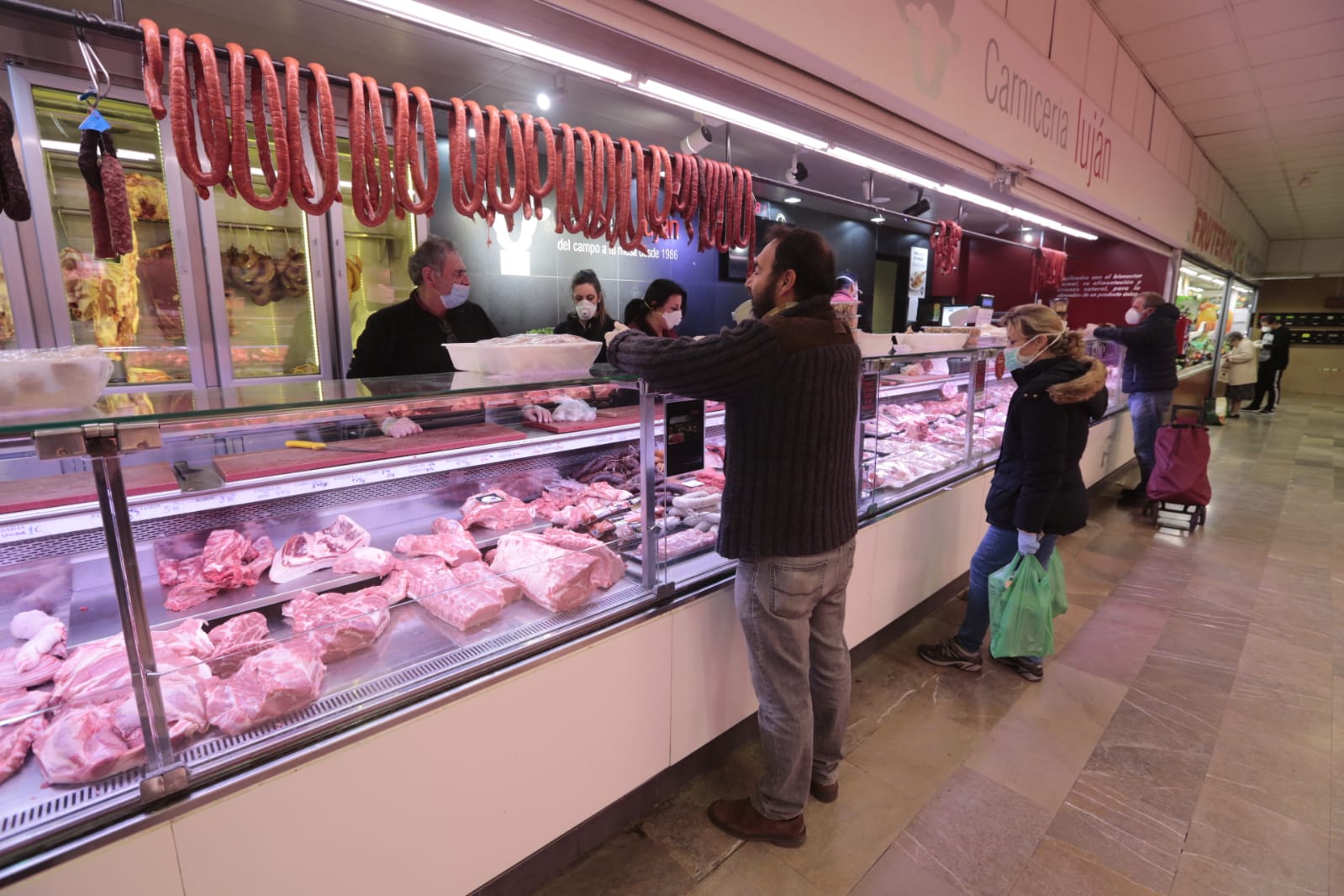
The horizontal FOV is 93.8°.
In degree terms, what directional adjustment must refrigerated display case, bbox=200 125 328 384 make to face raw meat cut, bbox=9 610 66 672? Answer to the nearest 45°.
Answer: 0° — it already faces it

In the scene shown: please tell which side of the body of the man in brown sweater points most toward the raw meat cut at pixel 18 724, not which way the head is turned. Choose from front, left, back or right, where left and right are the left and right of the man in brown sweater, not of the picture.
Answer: left

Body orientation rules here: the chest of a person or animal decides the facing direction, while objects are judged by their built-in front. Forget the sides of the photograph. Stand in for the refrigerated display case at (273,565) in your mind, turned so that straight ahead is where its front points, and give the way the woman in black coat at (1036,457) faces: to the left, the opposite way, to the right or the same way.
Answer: the opposite way

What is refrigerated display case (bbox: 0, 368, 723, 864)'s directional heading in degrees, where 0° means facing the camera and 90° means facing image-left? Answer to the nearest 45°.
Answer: approximately 315°

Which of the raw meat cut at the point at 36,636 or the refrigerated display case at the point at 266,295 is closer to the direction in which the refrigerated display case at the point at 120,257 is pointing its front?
the raw meat cut

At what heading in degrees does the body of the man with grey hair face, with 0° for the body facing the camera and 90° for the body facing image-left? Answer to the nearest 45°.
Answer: approximately 315°

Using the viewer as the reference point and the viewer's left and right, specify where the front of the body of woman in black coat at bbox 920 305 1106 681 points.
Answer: facing to the left of the viewer

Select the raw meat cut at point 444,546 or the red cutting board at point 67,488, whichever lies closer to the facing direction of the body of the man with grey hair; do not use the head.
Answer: the raw meat cut

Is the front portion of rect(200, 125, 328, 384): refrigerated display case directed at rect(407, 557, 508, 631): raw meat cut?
yes

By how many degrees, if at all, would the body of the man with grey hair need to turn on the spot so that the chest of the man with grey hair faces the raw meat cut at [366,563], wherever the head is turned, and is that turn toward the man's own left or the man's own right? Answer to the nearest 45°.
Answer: approximately 45° to the man's own right
